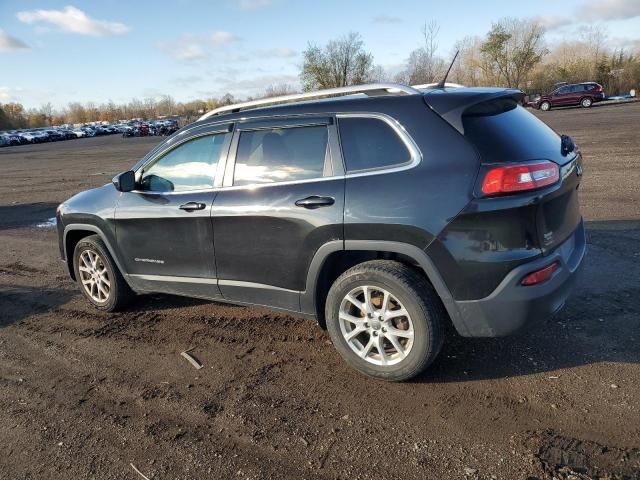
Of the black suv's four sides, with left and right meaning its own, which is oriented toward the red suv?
right

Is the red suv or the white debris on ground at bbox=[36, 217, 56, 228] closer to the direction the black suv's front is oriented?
the white debris on ground

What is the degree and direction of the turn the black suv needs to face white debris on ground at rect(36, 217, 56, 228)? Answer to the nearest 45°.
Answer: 0° — it already faces it

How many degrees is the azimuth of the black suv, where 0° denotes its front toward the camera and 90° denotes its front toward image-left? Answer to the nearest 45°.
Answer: approximately 135°
